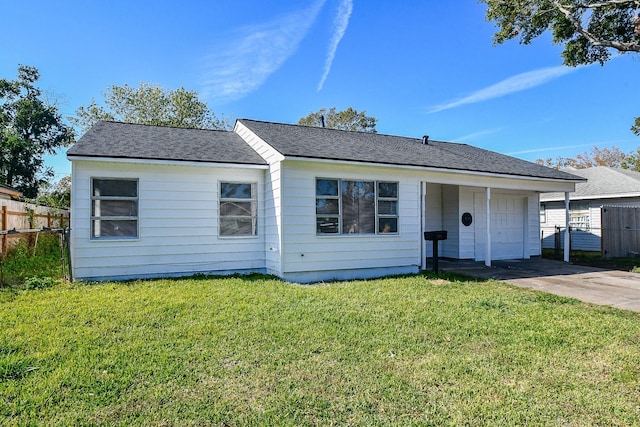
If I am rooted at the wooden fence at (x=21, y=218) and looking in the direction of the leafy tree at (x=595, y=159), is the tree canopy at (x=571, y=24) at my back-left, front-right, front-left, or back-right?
front-right

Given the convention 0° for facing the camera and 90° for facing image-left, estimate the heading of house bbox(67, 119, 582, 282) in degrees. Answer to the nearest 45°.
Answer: approximately 315°

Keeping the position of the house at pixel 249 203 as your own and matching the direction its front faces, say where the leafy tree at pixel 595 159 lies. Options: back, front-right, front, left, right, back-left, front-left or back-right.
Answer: left

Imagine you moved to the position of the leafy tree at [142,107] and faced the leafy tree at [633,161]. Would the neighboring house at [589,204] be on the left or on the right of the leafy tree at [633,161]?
right

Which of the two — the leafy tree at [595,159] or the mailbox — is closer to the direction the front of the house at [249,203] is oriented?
the mailbox

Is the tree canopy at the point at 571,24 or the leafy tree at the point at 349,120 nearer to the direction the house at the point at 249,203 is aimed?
the tree canopy

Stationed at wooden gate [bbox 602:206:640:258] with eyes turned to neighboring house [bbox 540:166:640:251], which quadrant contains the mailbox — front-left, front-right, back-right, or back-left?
back-left

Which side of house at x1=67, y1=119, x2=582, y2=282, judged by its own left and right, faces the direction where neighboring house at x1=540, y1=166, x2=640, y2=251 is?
left

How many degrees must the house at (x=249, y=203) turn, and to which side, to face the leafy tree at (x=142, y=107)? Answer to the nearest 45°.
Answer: approximately 180°

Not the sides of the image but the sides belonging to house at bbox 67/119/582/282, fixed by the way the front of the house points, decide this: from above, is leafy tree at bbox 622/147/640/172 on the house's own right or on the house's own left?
on the house's own left

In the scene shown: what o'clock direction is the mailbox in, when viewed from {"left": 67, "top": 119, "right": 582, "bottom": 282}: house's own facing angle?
The mailbox is roughly at 10 o'clock from the house.

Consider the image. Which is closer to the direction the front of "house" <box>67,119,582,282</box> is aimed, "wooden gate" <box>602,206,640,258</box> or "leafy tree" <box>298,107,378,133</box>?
the wooden gate

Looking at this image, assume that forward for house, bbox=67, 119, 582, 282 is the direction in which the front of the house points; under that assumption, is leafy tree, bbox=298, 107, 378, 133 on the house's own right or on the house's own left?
on the house's own left
